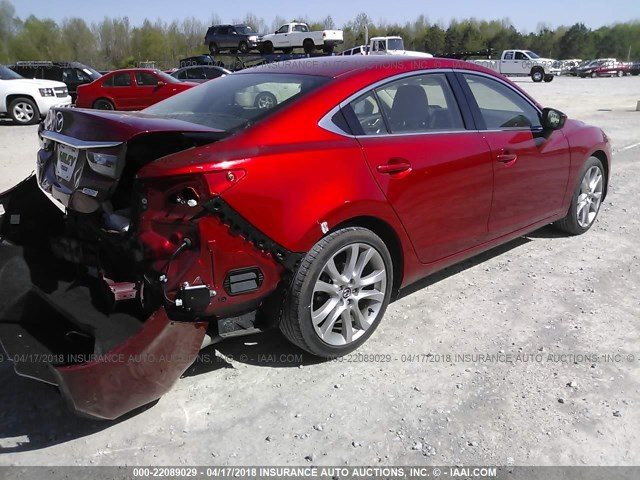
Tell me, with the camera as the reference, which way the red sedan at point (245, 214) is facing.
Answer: facing away from the viewer and to the right of the viewer

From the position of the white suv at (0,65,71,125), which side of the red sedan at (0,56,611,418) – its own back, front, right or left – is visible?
left

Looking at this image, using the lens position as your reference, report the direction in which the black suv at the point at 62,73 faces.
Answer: facing to the right of the viewer

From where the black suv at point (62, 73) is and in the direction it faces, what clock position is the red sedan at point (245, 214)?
The red sedan is roughly at 3 o'clock from the black suv.

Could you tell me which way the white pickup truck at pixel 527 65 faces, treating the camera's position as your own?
facing the viewer and to the right of the viewer
